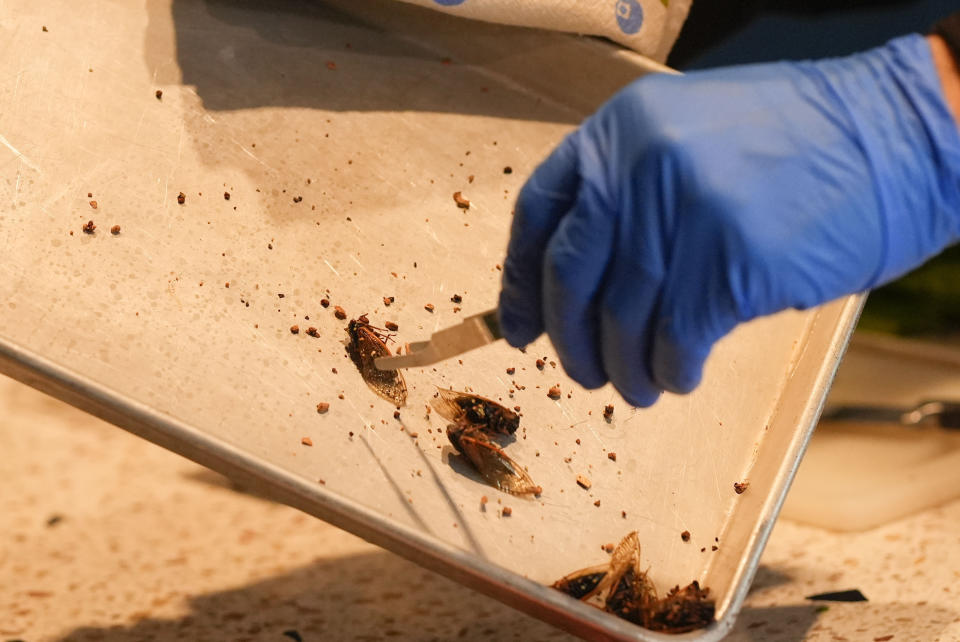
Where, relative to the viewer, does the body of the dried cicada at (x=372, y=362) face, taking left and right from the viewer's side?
facing away from the viewer and to the left of the viewer

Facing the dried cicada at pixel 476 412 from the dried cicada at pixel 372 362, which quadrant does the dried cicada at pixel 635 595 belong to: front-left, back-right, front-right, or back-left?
front-right
